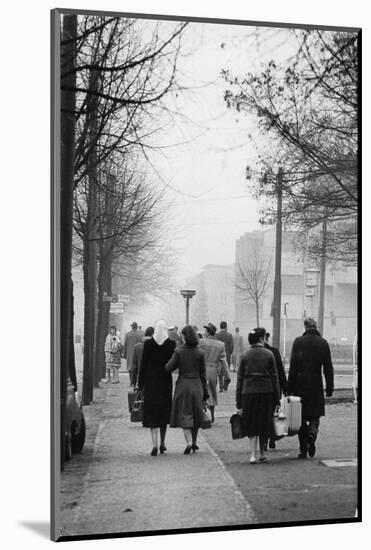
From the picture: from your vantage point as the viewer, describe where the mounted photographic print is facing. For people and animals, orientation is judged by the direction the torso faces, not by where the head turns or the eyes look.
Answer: facing the viewer and to the right of the viewer
